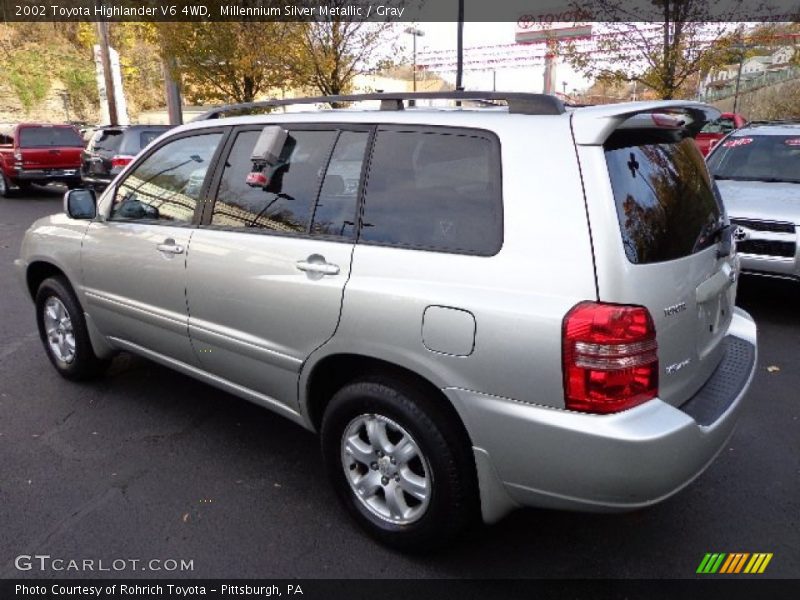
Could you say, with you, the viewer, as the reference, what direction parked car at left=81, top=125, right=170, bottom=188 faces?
facing away from the viewer and to the right of the viewer

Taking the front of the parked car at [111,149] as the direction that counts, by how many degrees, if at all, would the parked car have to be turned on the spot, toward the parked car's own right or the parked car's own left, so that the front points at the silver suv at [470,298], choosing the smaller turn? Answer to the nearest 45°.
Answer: approximately 135° to the parked car's own right

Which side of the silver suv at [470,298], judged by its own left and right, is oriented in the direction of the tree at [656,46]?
right

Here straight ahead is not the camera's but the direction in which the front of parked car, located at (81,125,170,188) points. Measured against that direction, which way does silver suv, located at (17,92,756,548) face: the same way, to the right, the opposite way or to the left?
to the left

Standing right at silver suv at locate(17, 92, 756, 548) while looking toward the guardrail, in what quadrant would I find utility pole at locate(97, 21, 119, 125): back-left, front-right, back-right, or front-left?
front-left

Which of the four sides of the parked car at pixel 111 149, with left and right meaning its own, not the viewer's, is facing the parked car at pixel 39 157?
left

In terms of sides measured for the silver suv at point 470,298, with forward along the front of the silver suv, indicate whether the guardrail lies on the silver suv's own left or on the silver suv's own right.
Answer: on the silver suv's own right

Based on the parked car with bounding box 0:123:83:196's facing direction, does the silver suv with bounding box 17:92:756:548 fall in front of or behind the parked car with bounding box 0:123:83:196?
behind

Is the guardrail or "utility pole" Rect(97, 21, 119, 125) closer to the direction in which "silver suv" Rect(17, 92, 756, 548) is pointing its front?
the utility pole

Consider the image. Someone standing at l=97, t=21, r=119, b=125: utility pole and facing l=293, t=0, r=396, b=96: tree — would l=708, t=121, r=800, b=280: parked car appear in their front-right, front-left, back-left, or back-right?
front-right

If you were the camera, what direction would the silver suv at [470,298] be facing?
facing away from the viewer and to the left of the viewer

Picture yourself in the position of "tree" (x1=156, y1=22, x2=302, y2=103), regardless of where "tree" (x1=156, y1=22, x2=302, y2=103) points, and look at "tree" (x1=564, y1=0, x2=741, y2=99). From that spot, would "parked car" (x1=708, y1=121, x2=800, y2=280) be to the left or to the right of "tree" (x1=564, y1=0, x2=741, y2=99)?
right

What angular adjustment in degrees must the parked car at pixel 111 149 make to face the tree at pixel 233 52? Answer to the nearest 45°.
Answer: approximately 45° to its right

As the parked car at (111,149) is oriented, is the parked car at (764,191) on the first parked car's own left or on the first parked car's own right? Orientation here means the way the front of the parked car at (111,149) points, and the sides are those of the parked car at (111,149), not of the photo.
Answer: on the first parked car's own right

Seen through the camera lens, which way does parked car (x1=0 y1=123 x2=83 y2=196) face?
facing away from the viewer and to the left of the viewer

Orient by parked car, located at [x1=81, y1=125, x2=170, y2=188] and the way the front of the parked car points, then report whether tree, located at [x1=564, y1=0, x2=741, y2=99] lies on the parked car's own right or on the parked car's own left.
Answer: on the parked car's own right

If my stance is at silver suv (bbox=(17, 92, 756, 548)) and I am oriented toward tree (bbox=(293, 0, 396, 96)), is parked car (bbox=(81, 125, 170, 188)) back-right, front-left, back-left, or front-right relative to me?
front-left
